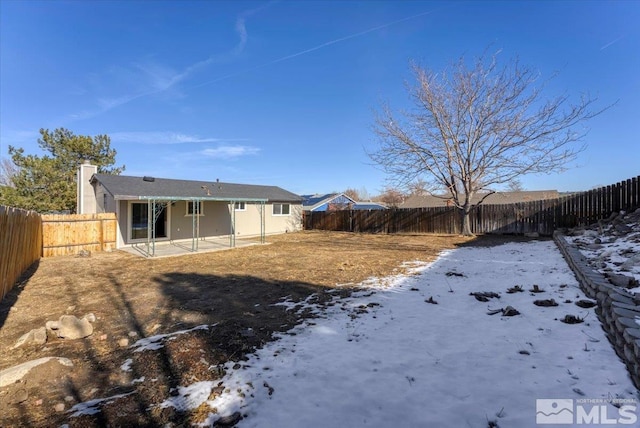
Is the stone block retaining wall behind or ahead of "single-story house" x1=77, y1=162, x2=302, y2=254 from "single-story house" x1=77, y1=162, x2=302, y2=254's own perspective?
behind

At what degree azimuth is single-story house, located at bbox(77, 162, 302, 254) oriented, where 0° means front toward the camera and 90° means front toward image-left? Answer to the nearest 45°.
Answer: approximately 135°

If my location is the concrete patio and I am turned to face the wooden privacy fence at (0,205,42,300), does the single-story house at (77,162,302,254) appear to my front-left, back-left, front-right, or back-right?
back-right

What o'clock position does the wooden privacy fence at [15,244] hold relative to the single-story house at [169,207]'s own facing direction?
The wooden privacy fence is roughly at 8 o'clock from the single-story house.

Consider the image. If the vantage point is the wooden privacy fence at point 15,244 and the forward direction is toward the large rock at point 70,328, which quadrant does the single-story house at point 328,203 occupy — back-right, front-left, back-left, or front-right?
back-left
